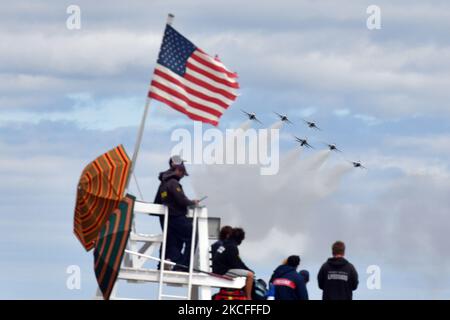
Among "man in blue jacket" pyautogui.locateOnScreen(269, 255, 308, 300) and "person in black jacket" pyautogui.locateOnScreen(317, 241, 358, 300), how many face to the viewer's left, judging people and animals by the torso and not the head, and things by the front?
0

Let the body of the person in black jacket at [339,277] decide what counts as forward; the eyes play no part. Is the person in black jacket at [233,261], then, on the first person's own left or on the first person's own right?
on the first person's own left

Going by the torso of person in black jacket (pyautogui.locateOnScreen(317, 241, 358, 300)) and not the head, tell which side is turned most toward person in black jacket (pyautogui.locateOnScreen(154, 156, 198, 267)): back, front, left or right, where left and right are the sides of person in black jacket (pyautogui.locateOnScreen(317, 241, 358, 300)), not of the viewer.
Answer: left

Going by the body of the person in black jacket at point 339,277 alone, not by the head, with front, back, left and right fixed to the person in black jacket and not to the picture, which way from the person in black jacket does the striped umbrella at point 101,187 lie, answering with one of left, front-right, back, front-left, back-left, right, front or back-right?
left

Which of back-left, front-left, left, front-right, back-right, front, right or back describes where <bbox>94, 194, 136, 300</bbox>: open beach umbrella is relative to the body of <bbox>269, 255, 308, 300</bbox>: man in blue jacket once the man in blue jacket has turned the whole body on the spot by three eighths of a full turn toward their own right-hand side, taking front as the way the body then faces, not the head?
right

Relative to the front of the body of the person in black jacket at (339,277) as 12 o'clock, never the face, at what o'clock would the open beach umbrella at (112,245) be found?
The open beach umbrella is roughly at 9 o'clock from the person in black jacket.

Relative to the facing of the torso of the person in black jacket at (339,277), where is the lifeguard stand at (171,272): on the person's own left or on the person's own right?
on the person's own left

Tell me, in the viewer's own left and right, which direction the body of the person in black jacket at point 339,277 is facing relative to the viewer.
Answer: facing away from the viewer

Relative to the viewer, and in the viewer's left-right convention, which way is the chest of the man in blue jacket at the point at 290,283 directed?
facing away from the viewer and to the right of the viewer
